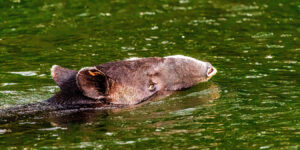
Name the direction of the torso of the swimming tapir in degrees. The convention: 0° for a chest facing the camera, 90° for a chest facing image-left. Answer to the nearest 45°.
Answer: approximately 270°
